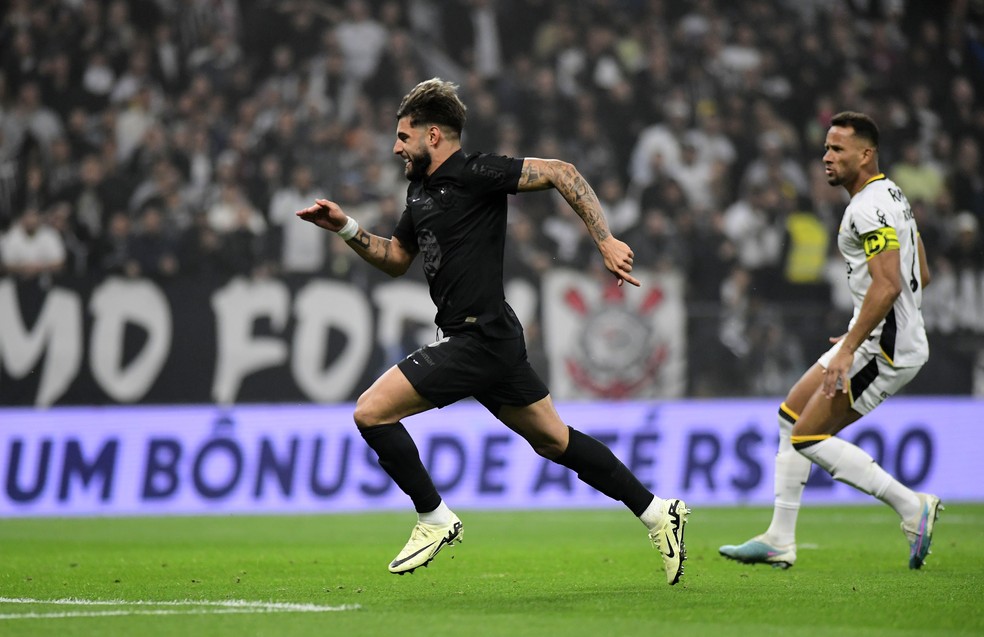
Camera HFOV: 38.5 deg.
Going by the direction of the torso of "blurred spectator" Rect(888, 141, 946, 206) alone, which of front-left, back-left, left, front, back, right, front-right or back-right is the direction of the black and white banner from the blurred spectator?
front-right

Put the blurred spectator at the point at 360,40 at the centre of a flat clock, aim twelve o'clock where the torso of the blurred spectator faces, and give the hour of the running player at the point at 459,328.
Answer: The running player is roughly at 12 o'clock from the blurred spectator.

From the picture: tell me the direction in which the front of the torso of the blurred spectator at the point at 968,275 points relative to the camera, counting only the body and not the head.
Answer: toward the camera

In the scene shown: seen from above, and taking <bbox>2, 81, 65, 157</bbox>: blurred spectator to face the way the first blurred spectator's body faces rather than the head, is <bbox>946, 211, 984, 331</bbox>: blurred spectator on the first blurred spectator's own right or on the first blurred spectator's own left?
on the first blurred spectator's own left

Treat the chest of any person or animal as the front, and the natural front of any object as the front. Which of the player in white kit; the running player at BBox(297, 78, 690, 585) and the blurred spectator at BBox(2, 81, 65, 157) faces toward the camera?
the blurred spectator

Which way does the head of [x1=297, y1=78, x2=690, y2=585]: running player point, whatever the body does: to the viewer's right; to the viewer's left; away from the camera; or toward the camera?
to the viewer's left

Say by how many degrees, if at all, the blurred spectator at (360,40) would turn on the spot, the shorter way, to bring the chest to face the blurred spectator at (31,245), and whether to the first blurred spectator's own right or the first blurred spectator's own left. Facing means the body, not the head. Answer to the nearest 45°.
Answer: approximately 45° to the first blurred spectator's own right

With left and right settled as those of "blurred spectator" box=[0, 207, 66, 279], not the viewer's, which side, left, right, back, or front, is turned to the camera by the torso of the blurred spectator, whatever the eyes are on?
front

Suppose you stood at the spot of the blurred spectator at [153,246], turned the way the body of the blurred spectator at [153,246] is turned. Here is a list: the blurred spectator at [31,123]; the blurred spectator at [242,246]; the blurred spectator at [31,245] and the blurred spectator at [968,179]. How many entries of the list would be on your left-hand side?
2

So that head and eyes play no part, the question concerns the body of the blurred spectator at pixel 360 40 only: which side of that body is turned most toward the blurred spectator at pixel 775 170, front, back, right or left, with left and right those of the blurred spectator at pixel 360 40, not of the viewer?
left

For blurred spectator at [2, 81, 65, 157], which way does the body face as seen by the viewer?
toward the camera
